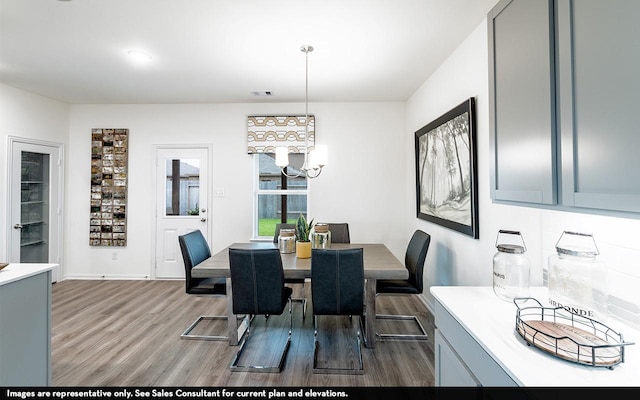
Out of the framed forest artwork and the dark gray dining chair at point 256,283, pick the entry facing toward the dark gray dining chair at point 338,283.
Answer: the framed forest artwork

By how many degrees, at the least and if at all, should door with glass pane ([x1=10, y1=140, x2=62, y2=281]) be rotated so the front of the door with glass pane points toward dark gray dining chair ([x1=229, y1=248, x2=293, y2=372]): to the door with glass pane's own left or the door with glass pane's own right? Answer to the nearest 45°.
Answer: approximately 45° to the door with glass pane's own right

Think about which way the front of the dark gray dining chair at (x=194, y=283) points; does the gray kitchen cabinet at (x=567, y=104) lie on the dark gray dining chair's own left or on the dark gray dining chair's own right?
on the dark gray dining chair's own right

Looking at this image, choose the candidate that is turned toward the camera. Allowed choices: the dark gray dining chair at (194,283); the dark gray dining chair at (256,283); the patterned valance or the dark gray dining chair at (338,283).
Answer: the patterned valance

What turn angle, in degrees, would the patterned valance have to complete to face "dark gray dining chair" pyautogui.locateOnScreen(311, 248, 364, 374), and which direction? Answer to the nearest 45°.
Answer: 0° — it already faces it

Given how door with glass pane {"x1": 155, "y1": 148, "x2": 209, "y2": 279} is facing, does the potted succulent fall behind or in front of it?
in front

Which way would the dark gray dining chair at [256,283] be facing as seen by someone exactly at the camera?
facing away from the viewer

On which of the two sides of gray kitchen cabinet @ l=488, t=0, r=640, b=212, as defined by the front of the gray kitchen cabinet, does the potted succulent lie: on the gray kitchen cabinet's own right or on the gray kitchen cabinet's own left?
on the gray kitchen cabinet's own right

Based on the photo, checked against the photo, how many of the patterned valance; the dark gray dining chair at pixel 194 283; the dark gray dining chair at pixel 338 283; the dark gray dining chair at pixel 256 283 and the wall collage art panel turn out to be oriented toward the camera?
2

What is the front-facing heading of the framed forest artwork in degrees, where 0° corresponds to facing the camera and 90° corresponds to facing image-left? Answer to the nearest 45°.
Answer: approximately 45°

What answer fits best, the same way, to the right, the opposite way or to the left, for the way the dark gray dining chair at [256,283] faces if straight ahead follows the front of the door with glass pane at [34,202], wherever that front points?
to the left

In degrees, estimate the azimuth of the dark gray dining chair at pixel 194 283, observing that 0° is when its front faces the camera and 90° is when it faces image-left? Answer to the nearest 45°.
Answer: approximately 270°

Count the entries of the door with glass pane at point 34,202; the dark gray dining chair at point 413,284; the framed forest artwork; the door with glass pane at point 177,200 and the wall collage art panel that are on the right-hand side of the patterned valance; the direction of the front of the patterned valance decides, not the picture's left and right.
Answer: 3
